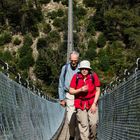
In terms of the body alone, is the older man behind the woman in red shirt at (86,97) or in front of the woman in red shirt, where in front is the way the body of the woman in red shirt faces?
behind

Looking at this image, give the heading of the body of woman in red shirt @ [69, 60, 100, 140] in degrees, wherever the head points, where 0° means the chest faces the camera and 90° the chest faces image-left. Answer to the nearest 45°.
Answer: approximately 0°
